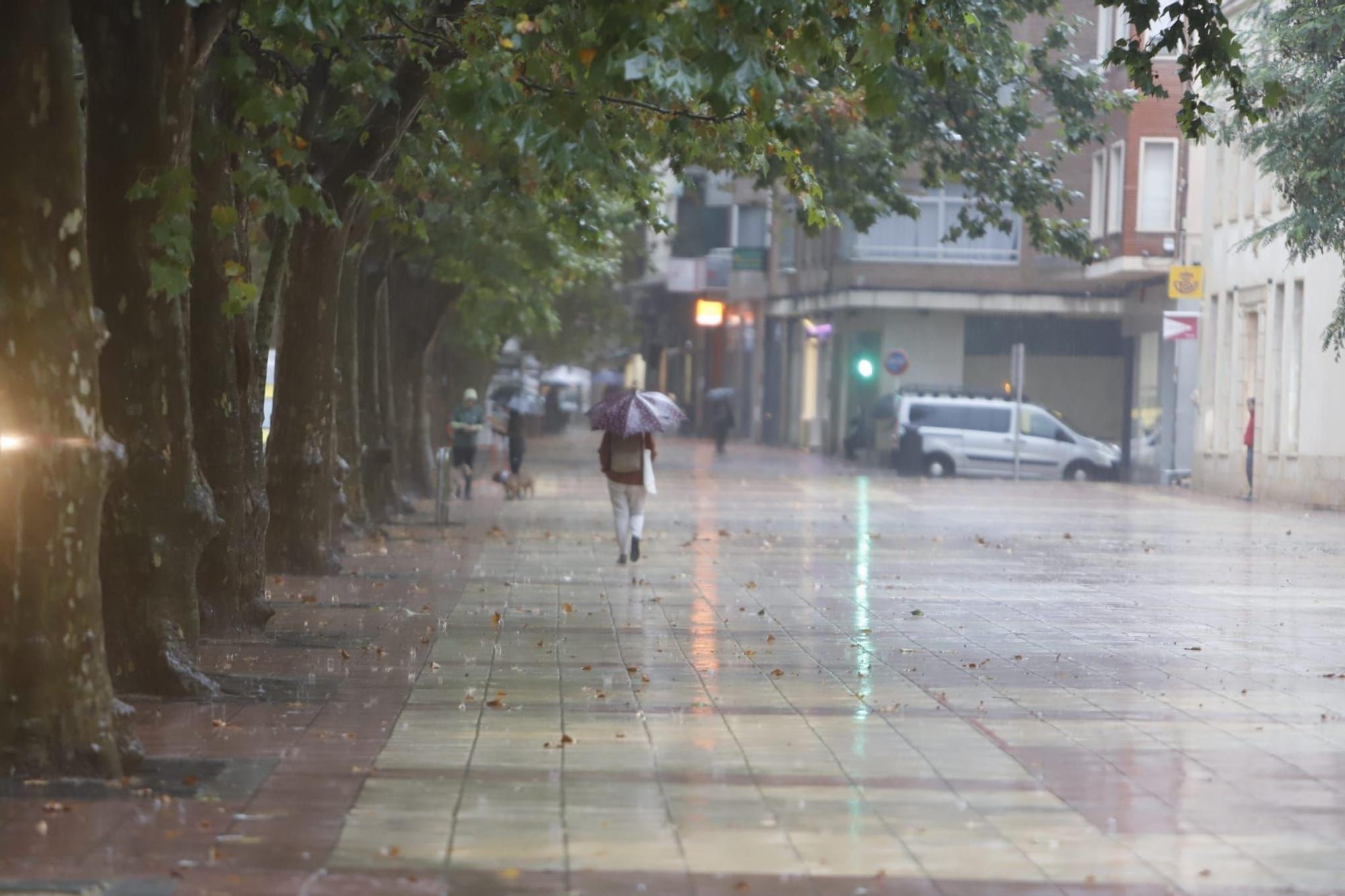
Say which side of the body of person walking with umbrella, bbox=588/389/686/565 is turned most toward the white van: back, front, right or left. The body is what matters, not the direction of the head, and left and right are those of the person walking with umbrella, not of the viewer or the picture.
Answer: front

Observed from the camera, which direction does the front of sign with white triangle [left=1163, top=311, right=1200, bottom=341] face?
facing the viewer

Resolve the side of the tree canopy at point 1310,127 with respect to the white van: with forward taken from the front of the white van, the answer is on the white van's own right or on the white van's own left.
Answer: on the white van's own right

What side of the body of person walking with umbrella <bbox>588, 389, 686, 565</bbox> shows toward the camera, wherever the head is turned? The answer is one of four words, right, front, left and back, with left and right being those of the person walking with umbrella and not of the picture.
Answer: back

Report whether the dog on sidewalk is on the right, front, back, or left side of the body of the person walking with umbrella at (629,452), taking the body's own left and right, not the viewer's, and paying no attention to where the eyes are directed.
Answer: front

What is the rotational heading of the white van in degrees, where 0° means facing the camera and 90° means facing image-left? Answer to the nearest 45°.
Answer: approximately 270°

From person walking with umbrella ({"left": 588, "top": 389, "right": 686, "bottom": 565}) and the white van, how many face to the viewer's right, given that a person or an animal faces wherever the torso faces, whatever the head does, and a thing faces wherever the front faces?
1

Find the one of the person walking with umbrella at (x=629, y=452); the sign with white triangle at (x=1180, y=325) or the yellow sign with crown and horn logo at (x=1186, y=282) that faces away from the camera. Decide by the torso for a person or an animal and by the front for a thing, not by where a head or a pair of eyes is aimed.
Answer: the person walking with umbrella

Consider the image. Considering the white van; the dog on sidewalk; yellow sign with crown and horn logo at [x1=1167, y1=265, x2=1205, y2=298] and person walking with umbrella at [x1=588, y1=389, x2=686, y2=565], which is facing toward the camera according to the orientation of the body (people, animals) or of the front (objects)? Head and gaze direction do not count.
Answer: the yellow sign with crown and horn logo

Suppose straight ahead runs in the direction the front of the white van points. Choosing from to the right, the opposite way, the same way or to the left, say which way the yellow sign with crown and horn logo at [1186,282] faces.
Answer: to the right

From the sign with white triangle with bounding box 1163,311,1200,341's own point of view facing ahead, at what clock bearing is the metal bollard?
The metal bollard is roughly at 1 o'clock from the sign with white triangle.

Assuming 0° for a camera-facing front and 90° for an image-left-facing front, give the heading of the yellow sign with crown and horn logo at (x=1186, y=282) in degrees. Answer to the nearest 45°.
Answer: approximately 0°
